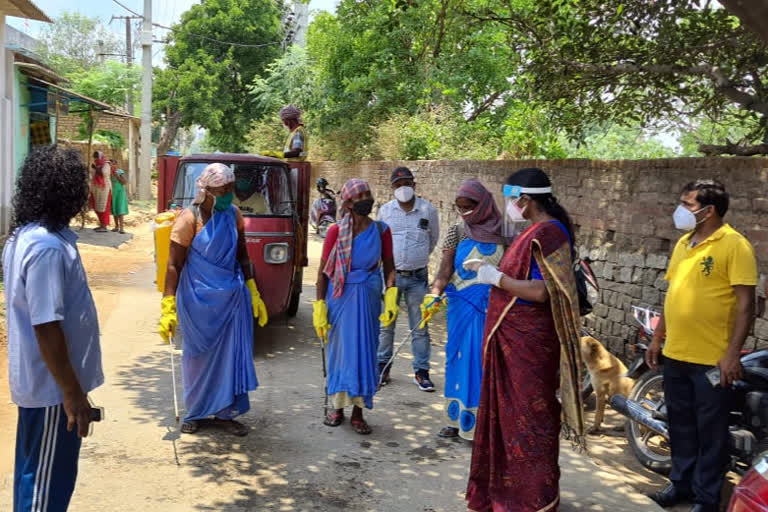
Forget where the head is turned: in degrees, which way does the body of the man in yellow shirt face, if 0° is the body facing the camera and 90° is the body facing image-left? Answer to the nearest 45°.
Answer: approximately 45°

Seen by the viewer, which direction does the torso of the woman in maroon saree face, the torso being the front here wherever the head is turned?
to the viewer's left

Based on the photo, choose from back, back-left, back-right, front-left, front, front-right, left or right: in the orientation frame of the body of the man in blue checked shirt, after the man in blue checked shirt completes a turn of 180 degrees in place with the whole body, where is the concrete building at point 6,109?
front-left

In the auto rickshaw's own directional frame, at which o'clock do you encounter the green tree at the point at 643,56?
The green tree is roughly at 9 o'clock from the auto rickshaw.

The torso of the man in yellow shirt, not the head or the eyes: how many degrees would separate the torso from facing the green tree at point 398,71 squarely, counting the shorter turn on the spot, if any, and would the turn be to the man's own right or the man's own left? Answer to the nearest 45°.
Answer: approximately 90° to the man's own right

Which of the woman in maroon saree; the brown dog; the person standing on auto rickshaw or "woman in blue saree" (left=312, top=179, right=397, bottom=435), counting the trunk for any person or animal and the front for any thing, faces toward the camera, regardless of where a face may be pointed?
the woman in blue saree

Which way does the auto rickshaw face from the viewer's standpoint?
toward the camera

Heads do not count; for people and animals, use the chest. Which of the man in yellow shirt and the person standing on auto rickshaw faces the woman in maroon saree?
the man in yellow shirt

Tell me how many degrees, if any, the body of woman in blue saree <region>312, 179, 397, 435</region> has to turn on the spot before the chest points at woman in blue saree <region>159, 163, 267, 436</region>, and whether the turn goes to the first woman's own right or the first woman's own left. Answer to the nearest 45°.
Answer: approximately 90° to the first woman's own right

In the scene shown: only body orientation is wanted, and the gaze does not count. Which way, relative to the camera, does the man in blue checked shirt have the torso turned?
toward the camera

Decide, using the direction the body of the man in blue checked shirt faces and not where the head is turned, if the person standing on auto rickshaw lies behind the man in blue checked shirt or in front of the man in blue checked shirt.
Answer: behind

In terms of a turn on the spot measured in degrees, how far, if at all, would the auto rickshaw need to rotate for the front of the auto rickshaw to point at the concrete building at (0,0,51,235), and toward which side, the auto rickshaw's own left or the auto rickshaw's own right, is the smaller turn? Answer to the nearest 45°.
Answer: approximately 135° to the auto rickshaw's own right

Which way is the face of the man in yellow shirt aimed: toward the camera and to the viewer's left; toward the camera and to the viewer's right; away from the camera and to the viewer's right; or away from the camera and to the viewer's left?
toward the camera and to the viewer's left

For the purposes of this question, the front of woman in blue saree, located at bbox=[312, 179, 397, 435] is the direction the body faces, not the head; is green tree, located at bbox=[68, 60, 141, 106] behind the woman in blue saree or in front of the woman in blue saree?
behind

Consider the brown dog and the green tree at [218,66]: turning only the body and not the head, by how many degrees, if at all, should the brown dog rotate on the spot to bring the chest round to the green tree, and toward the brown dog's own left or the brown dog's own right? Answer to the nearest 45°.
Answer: approximately 45° to the brown dog's own right
